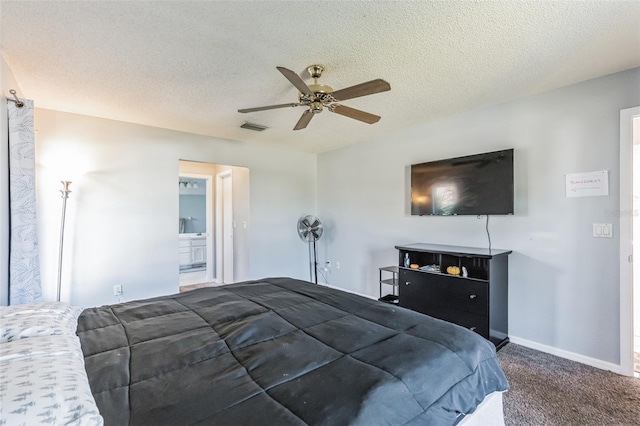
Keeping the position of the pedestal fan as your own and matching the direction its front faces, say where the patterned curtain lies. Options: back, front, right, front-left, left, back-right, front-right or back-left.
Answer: front-right

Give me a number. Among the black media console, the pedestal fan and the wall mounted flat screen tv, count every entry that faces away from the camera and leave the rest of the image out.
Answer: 0

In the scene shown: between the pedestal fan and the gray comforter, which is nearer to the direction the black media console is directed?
the gray comforter

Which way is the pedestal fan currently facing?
toward the camera

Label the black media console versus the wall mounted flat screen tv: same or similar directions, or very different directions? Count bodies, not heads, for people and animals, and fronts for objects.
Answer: same or similar directions

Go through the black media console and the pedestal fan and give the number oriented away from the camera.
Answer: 0

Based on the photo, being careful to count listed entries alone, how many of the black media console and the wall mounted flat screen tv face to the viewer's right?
0

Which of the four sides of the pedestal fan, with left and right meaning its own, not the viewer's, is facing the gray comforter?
front

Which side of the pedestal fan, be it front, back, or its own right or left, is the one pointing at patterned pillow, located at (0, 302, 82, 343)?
front

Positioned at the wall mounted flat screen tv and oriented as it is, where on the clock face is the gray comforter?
The gray comforter is roughly at 11 o'clock from the wall mounted flat screen tv.

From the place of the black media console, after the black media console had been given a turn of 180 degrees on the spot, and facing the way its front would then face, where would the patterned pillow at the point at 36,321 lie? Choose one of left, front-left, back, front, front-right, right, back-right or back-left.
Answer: back

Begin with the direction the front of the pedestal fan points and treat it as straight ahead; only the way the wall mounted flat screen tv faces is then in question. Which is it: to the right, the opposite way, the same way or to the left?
to the right

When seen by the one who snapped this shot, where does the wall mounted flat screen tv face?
facing the viewer and to the left of the viewer
